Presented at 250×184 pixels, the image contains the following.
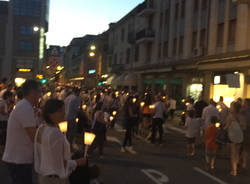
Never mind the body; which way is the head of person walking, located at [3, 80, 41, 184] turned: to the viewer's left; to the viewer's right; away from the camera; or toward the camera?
to the viewer's right

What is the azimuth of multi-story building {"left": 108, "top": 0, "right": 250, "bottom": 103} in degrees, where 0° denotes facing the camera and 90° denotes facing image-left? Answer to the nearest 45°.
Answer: approximately 45°

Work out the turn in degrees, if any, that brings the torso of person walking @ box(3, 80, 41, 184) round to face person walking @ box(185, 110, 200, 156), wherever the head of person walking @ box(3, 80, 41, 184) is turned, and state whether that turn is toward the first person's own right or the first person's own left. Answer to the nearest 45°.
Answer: approximately 45° to the first person's own left

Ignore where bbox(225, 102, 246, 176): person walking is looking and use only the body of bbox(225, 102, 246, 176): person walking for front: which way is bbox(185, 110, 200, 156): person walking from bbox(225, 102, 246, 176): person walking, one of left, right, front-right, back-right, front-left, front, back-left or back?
front-left

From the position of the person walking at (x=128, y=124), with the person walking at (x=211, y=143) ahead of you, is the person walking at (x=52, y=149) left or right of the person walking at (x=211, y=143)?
right

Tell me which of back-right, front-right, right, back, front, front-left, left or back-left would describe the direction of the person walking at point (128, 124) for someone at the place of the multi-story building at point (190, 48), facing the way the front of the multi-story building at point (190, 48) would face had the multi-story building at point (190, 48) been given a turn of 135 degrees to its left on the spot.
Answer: right

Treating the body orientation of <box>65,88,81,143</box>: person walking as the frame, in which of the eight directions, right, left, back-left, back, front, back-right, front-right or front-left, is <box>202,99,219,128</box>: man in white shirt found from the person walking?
front-right

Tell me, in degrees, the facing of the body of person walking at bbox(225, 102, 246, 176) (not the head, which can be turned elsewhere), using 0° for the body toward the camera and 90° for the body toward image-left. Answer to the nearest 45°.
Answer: approximately 180°

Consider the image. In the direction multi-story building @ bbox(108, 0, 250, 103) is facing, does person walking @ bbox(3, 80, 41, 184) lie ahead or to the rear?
ahead

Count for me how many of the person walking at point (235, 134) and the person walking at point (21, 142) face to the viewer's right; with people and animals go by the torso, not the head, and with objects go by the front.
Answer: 1
